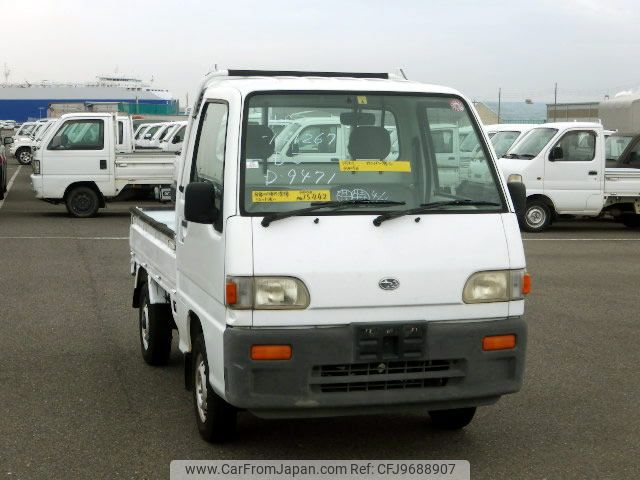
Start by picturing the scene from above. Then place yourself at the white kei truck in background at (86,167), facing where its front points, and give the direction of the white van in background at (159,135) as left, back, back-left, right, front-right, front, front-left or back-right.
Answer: right

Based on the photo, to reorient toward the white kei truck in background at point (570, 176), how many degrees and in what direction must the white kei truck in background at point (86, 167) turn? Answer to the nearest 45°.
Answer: approximately 135° to its left

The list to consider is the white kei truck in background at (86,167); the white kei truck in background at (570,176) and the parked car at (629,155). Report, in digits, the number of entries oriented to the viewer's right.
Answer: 0

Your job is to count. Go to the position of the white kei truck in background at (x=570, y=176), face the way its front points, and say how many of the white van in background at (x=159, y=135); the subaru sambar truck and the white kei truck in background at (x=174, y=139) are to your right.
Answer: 2

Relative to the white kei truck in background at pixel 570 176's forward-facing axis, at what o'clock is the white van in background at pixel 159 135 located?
The white van in background is roughly at 3 o'clock from the white kei truck in background.

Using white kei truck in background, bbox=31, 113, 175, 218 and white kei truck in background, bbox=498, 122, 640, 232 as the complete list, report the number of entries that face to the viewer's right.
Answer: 0

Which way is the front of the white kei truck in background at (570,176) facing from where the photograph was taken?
facing the viewer and to the left of the viewer

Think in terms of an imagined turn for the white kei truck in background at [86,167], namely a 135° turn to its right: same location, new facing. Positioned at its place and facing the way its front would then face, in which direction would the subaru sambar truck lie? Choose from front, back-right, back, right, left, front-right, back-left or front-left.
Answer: back-right

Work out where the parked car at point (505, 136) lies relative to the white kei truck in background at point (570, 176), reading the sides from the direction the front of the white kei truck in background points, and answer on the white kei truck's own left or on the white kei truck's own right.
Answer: on the white kei truck's own right

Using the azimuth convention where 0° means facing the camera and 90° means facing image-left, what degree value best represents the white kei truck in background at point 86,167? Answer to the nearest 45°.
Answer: approximately 90°

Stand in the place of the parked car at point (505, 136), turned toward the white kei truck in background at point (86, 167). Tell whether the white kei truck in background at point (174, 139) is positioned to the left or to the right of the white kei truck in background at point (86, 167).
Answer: right
